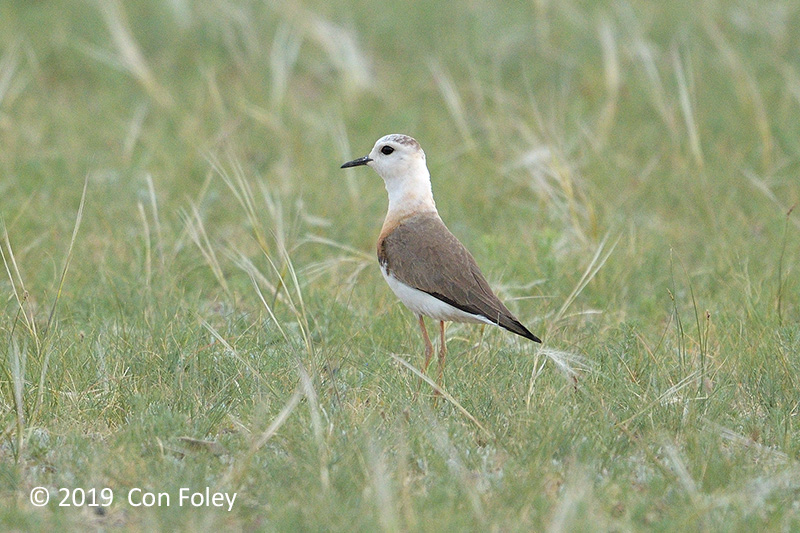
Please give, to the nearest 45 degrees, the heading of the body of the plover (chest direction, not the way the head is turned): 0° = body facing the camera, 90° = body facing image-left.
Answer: approximately 90°
